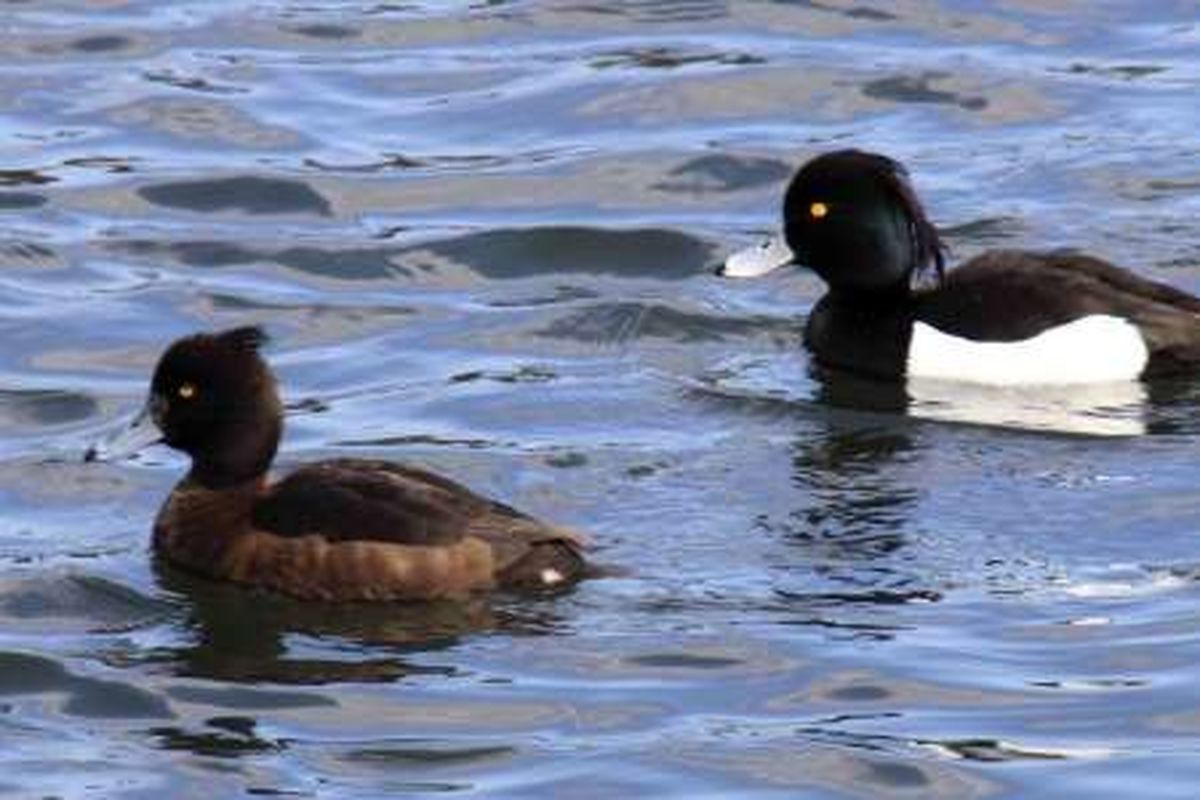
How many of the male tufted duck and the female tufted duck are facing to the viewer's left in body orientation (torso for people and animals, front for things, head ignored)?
2

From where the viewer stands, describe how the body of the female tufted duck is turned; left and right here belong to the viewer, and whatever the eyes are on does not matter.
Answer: facing to the left of the viewer

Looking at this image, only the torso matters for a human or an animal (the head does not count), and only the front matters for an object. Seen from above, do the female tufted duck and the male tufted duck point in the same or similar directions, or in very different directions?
same or similar directions

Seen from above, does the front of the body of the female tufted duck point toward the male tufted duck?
no

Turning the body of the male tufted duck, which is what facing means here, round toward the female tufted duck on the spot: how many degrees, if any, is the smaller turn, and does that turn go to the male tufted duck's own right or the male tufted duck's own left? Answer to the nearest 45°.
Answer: approximately 45° to the male tufted duck's own left

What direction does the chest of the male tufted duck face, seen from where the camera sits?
to the viewer's left
